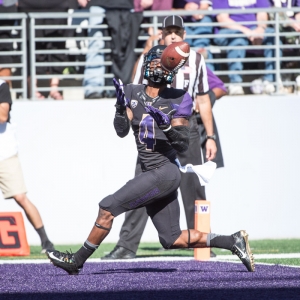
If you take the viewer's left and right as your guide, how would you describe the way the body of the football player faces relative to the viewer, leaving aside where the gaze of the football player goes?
facing the viewer and to the left of the viewer

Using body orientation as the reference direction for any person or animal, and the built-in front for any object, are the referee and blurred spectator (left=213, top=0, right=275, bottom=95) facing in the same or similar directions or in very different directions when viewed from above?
same or similar directions

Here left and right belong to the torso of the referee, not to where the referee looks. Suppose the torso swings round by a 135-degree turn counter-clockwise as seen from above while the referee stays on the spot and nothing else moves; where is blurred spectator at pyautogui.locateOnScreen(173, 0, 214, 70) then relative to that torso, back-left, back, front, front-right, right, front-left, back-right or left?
front-left

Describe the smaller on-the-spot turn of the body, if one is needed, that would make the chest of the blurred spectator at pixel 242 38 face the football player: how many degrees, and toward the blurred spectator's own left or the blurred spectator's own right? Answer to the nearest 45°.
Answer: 0° — they already face them

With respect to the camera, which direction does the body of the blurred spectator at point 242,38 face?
toward the camera

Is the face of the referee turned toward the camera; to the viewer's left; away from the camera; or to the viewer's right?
toward the camera

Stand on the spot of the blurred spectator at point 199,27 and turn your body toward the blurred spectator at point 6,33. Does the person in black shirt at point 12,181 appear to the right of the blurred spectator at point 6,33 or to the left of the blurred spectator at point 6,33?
left

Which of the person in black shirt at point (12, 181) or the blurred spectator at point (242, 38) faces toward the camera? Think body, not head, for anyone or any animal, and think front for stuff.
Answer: the blurred spectator

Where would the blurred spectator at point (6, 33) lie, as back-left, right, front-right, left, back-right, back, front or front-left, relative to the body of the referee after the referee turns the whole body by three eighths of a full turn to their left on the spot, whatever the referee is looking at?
left

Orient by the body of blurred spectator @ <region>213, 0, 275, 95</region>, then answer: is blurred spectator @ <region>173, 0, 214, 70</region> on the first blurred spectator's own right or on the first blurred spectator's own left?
on the first blurred spectator's own right

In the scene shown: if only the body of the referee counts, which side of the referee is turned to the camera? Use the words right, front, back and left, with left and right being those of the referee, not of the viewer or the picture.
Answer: front

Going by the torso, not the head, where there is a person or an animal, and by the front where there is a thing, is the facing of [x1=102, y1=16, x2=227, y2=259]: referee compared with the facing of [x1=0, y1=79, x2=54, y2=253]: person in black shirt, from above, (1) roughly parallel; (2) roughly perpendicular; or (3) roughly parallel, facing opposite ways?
roughly perpendicular
